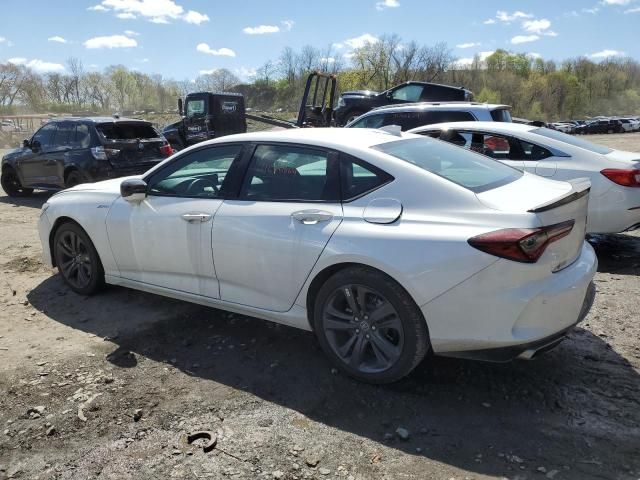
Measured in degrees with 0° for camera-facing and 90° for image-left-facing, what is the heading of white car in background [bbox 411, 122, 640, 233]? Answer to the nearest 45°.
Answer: approximately 135°

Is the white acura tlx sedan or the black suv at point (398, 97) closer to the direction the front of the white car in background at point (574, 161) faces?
the black suv

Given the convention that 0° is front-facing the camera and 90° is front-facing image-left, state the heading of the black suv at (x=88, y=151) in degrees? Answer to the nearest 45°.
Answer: approximately 135°

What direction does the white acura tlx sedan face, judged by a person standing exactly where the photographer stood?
facing away from the viewer and to the left of the viewer

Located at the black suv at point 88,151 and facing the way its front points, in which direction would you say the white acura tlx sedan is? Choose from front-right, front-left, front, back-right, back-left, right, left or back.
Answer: back-left

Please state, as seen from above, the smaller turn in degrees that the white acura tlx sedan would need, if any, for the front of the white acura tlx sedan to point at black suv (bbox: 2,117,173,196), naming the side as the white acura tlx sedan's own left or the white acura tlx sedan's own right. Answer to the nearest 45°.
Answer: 0° — it already faces it

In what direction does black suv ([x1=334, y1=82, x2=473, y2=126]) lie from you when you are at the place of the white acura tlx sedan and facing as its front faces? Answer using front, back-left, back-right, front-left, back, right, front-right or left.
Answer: front-right

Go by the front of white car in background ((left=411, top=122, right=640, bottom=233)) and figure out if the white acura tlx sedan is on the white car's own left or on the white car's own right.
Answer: on the white car's own left

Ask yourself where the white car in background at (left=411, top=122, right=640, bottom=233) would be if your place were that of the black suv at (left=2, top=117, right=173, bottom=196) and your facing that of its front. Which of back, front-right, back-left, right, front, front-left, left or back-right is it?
back
